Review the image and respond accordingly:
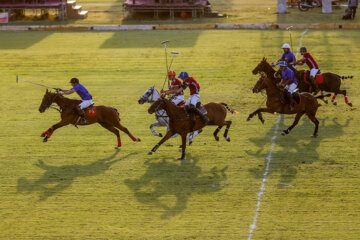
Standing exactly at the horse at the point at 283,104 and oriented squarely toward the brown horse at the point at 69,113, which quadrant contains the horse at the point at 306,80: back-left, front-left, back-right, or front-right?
back-right

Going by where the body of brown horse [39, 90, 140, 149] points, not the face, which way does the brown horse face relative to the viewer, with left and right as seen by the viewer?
facing to the left of the viewer

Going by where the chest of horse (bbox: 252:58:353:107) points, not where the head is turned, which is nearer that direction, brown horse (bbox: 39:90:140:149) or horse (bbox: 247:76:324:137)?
the brown horse

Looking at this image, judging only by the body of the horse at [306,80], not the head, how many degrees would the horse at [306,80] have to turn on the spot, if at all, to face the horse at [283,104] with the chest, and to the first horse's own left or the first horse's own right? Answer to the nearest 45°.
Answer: approximately 90° to the first horse's own left

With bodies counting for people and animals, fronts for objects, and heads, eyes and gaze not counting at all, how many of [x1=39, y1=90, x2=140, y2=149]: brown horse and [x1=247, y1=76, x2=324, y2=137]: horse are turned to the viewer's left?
2

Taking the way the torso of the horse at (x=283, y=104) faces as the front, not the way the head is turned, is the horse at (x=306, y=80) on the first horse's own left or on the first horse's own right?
on the first horse's own right

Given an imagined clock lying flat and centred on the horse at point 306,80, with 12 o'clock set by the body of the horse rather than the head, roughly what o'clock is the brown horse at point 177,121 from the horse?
The brown horse is roughly at 10 o'clock from the horse.

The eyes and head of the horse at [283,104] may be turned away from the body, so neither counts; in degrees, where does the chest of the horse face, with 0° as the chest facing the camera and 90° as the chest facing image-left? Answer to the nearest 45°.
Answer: approximately 90°

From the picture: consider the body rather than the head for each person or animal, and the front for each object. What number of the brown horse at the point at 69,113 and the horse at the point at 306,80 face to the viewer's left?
2

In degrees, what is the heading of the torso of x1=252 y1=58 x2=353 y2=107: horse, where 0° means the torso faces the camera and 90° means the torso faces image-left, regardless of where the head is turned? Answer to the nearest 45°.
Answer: approximately 90°

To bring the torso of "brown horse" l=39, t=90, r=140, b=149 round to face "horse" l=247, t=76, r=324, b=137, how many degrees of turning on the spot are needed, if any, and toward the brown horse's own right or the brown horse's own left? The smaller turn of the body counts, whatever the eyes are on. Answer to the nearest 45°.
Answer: approximately 180°
